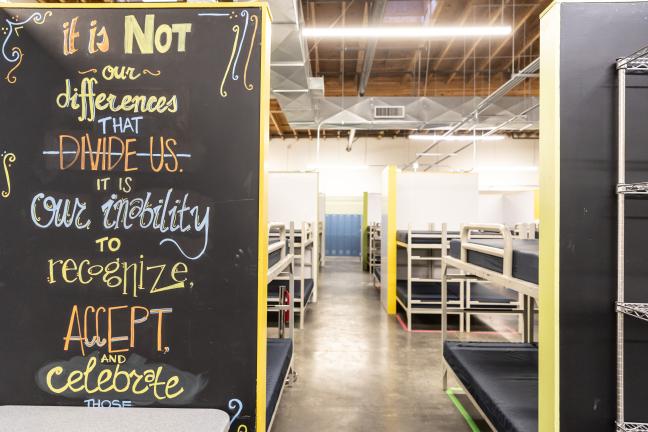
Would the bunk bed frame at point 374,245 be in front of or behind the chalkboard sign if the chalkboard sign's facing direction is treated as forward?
behind

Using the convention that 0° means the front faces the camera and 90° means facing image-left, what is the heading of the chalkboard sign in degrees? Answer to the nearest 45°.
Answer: approximately 0°

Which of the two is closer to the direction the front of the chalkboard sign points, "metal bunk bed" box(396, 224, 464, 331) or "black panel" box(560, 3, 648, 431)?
the black panel

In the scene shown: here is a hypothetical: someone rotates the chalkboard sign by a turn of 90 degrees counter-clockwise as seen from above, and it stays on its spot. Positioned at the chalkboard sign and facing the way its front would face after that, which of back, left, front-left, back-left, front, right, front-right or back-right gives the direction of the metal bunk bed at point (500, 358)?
front

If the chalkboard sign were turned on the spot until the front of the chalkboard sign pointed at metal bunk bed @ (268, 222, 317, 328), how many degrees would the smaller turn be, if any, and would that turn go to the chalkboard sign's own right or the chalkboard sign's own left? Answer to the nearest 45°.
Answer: approximately 135° to the chalkboard sign's own left

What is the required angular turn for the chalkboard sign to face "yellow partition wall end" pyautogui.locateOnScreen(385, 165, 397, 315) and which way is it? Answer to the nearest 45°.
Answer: approximately 135° to its left

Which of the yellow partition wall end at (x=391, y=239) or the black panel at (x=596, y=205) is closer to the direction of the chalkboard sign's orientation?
the black panel

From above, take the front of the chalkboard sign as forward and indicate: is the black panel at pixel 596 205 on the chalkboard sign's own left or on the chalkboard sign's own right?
on the chalkboard sign's own left

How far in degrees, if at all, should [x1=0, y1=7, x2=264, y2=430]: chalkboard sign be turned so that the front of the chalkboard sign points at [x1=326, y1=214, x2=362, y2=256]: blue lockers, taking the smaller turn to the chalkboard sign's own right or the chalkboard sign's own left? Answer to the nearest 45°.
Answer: approximately 135° to the chalkboard sign's own left

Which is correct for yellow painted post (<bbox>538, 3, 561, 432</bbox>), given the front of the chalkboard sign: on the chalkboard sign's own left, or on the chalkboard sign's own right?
on the chalkboard sign's own left

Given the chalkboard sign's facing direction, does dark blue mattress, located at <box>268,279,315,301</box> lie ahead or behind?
behind

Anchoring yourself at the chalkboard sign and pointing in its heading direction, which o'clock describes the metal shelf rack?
The metal shelf rack is roughly at 10 o'clock from the chalkboard sign.

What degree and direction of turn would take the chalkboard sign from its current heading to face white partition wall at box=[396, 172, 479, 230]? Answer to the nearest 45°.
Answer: approximately 135° to its left
